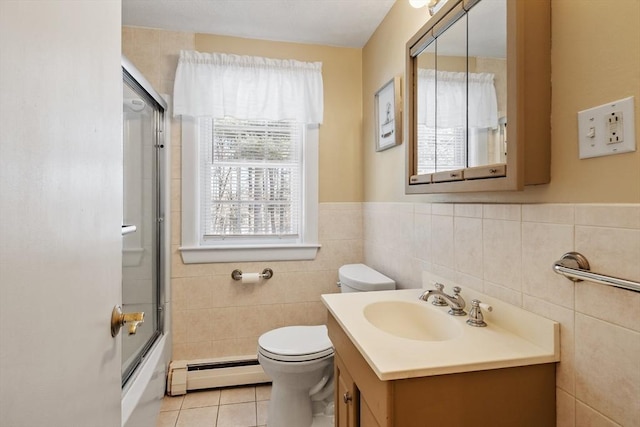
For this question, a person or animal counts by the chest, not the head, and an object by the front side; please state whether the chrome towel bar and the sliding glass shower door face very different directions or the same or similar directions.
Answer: very different directions

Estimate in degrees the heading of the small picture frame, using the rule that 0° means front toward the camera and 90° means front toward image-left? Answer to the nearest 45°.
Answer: approximately 45°

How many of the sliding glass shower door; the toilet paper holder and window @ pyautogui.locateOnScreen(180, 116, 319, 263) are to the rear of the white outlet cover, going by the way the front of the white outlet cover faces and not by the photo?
0

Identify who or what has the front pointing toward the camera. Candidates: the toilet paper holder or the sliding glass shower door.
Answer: the toilet paper holder

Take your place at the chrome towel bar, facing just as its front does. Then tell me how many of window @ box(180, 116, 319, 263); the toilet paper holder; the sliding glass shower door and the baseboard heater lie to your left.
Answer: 0

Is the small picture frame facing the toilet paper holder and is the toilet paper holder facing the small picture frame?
no

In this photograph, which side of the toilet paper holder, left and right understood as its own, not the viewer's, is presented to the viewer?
front

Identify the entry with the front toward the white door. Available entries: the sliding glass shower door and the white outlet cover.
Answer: the white outlet cover

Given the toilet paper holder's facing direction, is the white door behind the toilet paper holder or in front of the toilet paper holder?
in front

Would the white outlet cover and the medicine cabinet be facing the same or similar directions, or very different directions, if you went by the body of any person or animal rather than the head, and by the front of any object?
same or similar directions

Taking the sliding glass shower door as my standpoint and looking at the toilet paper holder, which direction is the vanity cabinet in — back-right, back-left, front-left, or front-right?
front-right

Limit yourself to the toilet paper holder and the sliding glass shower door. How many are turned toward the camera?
1

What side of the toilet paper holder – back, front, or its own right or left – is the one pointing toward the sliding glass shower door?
right

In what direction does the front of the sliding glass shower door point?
to the viewer's right

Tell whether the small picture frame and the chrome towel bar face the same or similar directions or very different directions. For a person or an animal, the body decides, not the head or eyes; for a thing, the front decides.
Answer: same or similar directions

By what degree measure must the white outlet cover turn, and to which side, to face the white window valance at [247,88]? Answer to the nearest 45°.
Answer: approximately 45° to its right

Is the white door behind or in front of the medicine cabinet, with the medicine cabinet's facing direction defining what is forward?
in front

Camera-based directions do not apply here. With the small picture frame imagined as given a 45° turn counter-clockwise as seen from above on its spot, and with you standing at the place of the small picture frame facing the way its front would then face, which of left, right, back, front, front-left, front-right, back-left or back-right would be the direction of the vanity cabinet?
front

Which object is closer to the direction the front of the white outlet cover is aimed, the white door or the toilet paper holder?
the white door

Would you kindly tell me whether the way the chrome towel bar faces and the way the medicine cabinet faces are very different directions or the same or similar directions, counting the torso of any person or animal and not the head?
same or similar directions
